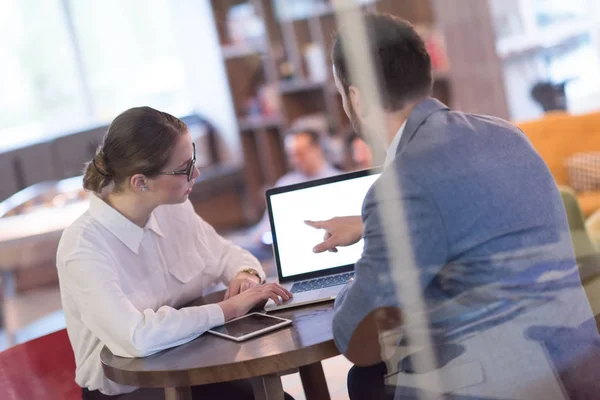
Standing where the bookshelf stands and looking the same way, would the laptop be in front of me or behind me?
in front

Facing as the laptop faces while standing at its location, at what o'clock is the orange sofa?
The orange sofa is roughly at 7 o'clock from the laptop.

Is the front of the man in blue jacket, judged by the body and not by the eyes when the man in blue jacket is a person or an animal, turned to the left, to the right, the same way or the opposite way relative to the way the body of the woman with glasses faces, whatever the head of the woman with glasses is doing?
the opposite way

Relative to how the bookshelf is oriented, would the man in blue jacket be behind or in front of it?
in front

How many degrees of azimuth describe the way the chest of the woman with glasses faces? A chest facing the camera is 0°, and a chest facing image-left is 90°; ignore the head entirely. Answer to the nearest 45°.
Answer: approximately 315°

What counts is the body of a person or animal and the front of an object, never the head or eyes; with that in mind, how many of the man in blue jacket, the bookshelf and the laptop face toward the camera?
2

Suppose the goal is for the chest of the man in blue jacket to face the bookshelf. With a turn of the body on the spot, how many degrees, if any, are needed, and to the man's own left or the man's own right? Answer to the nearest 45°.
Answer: approximately 45° to the man's own right

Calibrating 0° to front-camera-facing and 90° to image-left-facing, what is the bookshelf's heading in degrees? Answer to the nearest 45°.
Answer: approximately 0°

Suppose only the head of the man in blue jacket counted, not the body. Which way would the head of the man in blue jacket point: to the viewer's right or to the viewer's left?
to the viewer's left

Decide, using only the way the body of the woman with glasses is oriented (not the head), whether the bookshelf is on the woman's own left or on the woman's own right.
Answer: on the woman's own left

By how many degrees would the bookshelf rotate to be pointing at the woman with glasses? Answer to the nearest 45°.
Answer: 0° — it already faces them

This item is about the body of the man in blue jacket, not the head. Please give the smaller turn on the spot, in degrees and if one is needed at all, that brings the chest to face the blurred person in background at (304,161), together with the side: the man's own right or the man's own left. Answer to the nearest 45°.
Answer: approximately 45° to the man's own right

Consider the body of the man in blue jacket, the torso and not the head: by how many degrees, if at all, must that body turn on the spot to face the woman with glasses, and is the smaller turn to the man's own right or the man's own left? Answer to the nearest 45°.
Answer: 0° — they already face them
